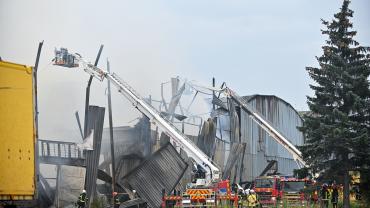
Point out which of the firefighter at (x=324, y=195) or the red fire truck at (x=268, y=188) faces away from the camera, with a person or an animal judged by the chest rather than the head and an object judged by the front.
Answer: the firefighter

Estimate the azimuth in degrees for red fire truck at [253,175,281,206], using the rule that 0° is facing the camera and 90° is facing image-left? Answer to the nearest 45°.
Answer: approximately 45°

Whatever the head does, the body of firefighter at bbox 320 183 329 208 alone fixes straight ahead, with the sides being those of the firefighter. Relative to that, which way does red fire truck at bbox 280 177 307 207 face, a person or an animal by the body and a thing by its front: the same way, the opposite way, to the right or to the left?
the opposite way

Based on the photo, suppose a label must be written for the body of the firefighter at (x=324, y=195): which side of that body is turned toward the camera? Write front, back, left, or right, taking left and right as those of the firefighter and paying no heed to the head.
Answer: back

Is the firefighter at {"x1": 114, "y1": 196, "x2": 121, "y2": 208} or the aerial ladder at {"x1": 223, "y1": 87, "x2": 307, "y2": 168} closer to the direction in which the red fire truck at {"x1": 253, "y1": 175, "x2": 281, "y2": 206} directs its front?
the firefighter

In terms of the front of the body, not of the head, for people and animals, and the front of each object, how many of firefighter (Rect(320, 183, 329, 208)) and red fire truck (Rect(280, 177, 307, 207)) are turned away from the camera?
1

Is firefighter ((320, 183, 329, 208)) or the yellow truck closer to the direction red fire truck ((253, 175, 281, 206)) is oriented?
the yellow truck

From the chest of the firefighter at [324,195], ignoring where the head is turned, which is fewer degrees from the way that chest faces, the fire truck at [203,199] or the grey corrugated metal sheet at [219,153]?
the grey corrugated metal sheet

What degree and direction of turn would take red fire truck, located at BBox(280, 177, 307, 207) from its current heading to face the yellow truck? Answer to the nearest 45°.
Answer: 0° — it already faces it

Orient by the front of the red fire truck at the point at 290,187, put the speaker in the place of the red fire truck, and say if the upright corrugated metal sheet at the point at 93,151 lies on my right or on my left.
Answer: on my right

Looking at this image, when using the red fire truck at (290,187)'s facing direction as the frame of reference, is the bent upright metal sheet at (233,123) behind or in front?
behind
